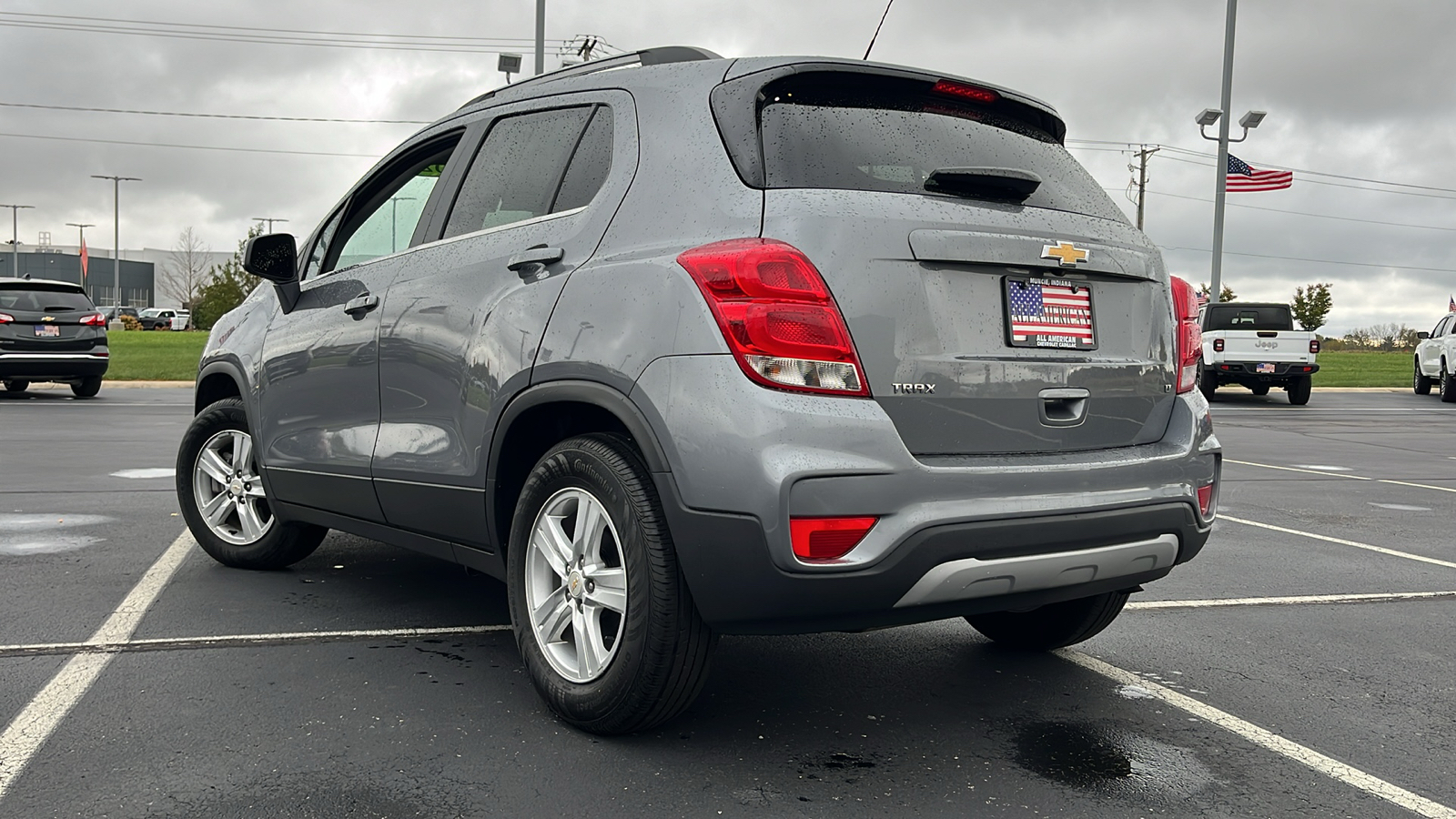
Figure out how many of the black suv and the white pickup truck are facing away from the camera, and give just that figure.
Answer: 2

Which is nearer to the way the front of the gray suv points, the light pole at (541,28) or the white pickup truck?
the light pole

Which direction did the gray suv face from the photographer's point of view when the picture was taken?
facing away from the viewer and to the left of the viewer

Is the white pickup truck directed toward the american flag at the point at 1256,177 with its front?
yes

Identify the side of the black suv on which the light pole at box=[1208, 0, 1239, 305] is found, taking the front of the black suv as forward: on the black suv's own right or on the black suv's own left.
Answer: on the black suv's own right

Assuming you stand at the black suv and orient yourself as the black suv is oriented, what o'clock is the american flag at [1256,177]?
The american flag is roughly at 3 o'clock from the black suv.

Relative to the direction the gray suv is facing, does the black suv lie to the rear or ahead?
ahead

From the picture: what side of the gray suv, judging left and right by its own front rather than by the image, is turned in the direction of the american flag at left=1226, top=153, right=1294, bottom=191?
right

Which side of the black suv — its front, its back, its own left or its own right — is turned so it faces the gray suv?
back

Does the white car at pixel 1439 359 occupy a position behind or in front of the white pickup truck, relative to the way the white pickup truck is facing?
in front

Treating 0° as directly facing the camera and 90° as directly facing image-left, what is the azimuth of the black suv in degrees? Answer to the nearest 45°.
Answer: approximately 180°

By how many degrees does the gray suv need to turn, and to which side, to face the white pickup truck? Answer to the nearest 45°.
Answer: approximately 90° to its right

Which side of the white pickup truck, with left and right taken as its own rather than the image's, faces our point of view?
back
